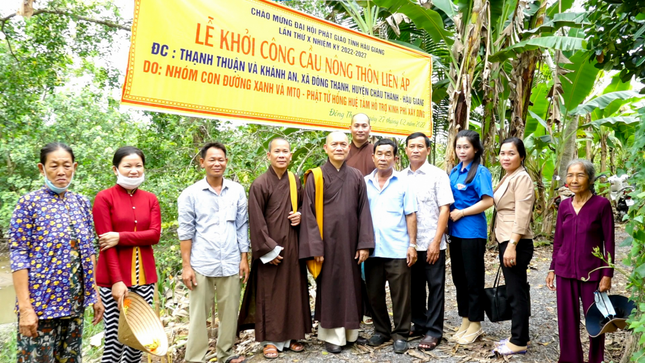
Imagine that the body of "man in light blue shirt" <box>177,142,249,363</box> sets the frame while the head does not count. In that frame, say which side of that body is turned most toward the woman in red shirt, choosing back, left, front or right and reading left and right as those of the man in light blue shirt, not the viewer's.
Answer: right

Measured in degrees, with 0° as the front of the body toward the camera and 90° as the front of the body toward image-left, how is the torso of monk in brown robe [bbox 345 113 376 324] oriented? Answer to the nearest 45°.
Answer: approximately 0°

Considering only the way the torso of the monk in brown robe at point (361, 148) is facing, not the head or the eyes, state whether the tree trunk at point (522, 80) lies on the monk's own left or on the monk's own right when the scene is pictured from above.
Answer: on the monk's own left

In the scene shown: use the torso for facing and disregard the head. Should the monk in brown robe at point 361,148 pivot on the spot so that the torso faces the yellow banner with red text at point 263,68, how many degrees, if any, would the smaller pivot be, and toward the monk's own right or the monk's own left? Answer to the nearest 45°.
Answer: approximately 90° to the monk's own right

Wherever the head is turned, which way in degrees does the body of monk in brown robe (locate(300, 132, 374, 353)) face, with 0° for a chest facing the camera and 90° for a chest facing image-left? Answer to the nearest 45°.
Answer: approximately 0°

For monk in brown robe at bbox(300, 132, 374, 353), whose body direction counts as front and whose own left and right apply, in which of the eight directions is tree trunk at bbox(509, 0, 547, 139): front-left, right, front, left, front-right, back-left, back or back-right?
back-left

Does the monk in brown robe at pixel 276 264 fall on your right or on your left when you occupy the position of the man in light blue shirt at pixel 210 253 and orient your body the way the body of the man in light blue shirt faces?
on your left

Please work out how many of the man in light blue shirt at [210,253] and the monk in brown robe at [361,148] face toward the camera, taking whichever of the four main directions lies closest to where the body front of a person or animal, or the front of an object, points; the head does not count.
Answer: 2
